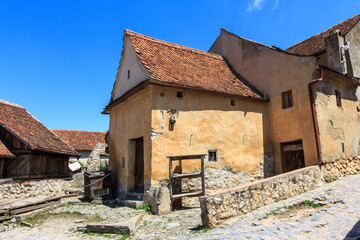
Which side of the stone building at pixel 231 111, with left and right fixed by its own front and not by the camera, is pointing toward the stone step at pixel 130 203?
front

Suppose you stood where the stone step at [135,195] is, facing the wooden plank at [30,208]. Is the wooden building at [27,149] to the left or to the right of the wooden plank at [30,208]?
right

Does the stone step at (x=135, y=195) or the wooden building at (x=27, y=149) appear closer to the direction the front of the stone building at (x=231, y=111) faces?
the stone step

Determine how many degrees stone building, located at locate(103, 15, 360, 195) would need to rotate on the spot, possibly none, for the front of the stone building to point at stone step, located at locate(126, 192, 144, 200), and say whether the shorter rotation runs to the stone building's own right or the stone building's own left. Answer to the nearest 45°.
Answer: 0° — it already faces it

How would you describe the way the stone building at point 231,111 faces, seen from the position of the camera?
facing the viewer and to the left of the viewer

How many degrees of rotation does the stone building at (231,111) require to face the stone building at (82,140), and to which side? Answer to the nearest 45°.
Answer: approximately 90° to its right

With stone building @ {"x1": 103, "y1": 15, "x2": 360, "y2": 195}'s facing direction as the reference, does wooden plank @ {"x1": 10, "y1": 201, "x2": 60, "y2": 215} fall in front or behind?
in front

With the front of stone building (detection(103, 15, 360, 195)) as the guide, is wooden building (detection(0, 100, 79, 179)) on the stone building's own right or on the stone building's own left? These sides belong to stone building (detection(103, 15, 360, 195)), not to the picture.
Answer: on the stone building's own right
